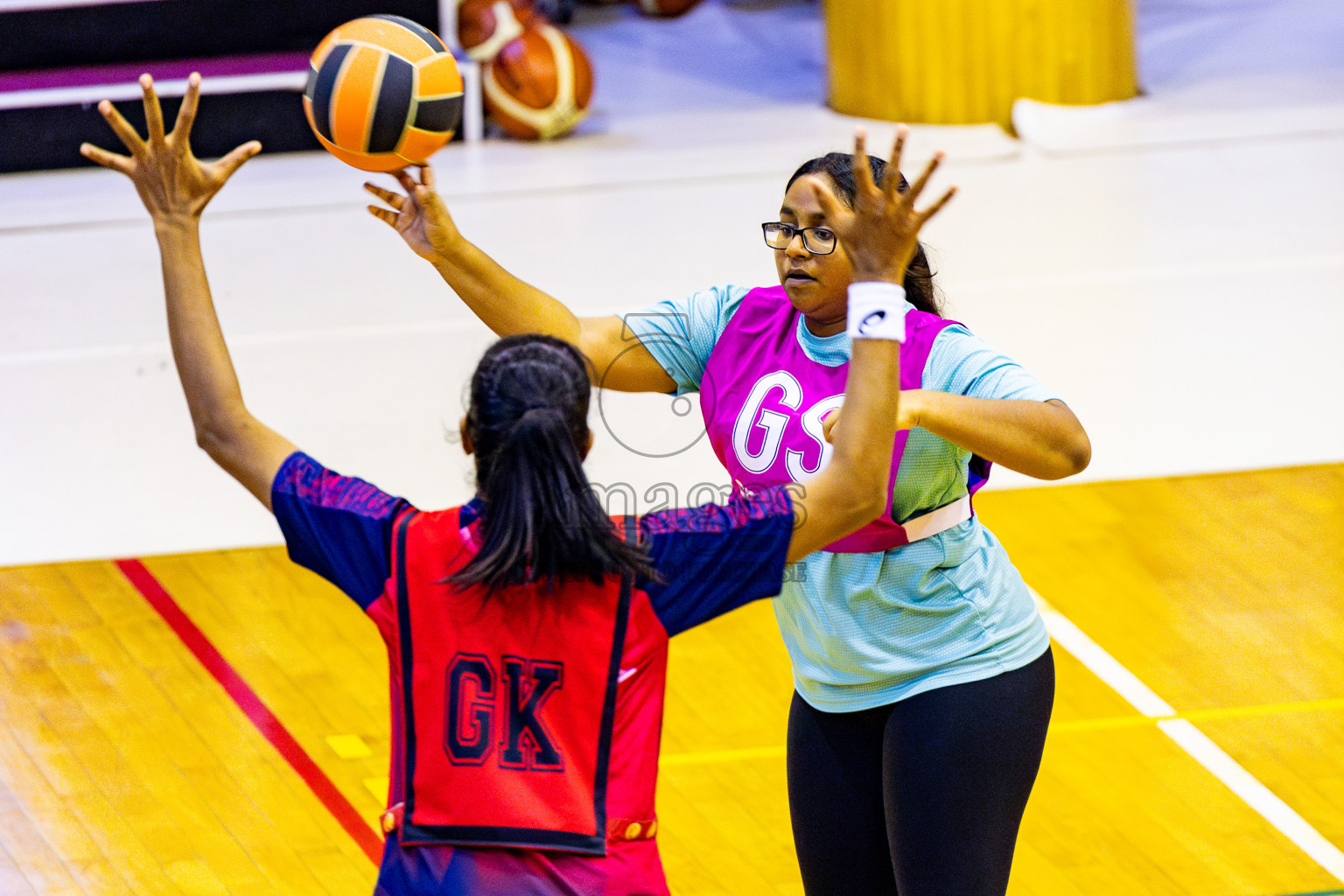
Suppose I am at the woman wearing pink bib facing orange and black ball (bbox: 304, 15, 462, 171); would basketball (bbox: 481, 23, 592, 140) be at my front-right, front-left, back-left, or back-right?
front-right

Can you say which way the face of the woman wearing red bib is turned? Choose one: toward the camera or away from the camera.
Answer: away from the camera

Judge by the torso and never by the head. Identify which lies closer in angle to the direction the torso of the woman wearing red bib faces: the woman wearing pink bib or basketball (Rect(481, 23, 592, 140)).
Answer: the basketball

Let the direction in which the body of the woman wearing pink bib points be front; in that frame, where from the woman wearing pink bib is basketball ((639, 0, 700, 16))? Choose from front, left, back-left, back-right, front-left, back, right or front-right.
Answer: back-right

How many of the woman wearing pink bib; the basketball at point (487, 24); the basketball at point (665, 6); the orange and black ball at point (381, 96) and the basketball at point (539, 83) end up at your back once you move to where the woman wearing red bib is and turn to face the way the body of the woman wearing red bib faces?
0

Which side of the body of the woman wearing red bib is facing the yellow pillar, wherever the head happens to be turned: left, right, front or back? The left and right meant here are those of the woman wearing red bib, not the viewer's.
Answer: front

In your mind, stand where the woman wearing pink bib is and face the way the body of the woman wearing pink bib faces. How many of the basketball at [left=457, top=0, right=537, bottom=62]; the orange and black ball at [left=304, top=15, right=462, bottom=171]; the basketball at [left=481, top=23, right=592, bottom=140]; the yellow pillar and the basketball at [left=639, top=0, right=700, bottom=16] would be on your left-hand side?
0

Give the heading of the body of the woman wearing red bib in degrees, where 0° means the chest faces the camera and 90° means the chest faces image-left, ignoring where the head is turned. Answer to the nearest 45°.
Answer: approximately 180°

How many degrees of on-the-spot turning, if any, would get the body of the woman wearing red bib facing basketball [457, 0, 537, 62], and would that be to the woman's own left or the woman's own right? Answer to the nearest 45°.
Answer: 0° — they already face it

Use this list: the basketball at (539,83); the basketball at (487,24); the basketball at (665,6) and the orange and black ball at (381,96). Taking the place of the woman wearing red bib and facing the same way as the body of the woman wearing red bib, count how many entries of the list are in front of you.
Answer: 4

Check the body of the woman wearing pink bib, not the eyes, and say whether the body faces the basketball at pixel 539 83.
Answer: no

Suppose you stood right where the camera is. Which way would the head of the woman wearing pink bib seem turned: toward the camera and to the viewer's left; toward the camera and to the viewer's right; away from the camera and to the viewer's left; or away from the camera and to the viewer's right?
toward the camera and to the viewer's left

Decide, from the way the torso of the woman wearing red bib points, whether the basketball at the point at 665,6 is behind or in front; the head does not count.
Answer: in front

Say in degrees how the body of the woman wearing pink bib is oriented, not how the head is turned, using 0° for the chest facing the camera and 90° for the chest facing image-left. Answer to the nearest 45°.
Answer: approximately 45°

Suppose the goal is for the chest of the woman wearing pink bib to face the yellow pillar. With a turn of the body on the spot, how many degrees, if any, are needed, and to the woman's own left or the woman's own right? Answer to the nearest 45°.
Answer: approximately 135° to the woman's own right

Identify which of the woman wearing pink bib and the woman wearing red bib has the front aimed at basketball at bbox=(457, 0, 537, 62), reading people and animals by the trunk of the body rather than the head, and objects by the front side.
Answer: the woman wearing red bib

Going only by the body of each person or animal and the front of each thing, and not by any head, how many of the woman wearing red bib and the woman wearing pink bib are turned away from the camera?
1

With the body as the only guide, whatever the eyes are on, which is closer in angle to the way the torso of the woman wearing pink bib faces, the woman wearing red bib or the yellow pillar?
the woman wearing red bib

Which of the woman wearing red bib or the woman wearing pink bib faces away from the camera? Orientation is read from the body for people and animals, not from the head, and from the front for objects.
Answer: the woman wearing red bib
